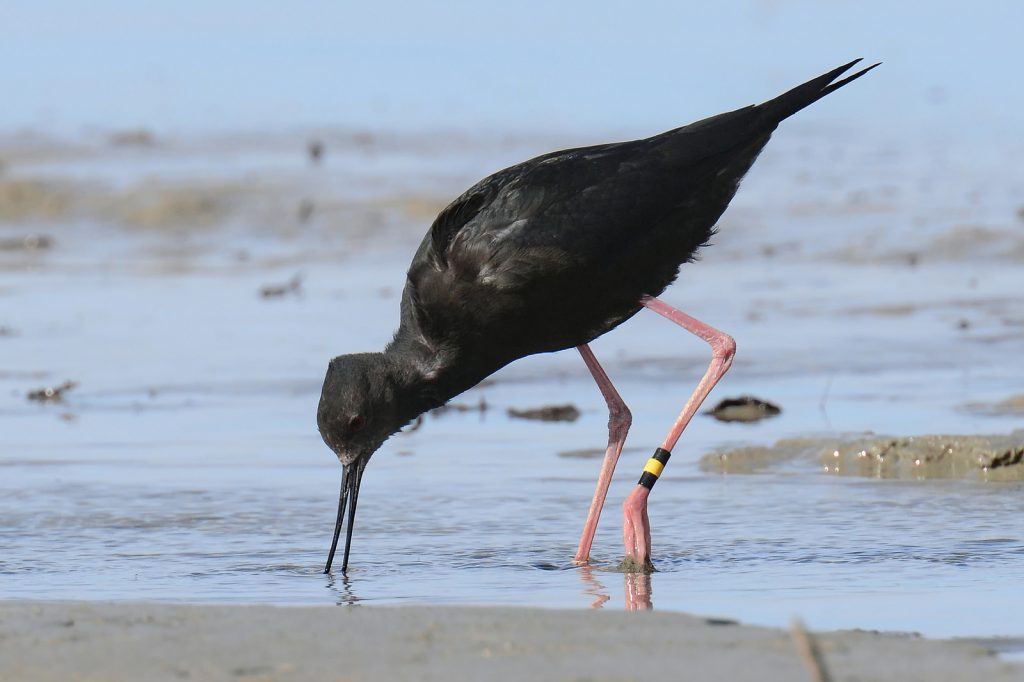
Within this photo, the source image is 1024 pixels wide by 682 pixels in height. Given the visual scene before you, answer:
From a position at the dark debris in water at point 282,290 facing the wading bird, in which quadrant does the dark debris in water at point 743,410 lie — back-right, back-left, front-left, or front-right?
front-left

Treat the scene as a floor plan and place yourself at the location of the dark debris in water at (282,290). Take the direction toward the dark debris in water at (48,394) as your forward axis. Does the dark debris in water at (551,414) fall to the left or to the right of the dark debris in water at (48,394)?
left

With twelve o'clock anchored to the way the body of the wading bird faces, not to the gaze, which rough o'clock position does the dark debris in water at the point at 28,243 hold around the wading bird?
The dark debris in water is roughly at 2 o'clock from the wading bird.

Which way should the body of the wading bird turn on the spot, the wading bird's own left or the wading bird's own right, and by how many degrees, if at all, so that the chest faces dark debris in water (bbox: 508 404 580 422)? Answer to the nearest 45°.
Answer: approximately 90° to the wading bird's own right

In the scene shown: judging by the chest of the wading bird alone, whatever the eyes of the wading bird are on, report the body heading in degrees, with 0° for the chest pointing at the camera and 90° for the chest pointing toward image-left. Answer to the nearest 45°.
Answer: approximately 90°

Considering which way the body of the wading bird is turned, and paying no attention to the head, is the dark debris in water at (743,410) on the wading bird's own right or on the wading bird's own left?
on the wading bird's own right

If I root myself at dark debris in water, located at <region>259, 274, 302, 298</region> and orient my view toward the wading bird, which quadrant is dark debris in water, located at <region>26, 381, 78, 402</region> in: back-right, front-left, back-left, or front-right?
front-right

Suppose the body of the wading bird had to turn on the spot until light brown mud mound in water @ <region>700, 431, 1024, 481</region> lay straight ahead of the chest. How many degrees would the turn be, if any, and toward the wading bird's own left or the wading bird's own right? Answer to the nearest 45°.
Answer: approximately 135° to the wading bird's own right

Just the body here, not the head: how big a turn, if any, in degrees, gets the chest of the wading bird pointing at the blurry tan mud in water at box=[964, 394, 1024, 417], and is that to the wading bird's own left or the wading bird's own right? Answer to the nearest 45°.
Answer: approximately 135° to the wading bird's own right

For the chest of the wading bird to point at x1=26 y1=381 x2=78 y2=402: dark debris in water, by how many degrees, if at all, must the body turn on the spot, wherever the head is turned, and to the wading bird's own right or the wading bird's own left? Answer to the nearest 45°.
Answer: approximately 45° to the wading bird's own right
